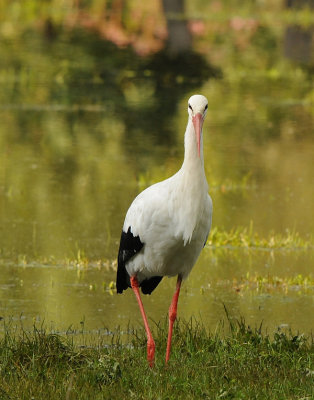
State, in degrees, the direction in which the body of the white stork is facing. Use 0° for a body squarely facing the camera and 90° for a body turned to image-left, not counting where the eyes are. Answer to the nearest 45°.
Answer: approximately 315°
